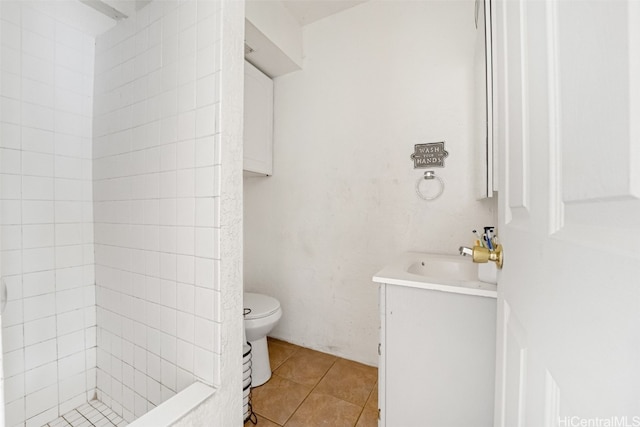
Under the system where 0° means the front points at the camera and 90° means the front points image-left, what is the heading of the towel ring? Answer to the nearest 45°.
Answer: approximately 0°

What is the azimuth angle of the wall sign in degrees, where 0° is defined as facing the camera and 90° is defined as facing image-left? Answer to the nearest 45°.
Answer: approximately 0°

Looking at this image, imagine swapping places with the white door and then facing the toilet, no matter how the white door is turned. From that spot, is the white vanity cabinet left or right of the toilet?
right

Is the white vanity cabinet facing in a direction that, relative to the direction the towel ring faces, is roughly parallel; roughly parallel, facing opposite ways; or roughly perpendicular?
roughly perpendicular

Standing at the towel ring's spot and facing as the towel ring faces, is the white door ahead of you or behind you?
ahead
